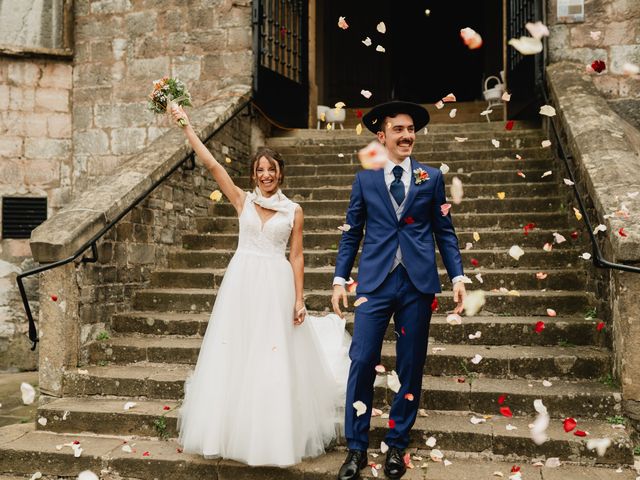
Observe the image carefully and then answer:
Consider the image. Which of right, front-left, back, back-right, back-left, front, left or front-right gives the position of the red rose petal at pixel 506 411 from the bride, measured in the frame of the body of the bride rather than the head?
left

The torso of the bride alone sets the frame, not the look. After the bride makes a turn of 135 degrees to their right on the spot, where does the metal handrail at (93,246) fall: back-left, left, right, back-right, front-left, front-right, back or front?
front

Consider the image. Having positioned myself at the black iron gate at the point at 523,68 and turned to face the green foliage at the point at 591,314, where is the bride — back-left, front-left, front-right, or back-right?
front-right

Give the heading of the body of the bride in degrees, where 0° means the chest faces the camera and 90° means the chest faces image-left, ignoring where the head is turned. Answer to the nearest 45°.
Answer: approximately 0°

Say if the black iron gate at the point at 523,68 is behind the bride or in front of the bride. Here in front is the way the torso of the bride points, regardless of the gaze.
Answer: behind

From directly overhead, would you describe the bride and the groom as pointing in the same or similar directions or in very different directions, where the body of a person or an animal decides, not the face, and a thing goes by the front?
same or similar directions

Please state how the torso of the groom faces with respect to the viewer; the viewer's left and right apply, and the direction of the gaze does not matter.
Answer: facing the viewer

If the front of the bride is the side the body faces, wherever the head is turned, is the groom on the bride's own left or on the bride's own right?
on the bride's own left

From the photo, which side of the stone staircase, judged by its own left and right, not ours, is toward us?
front

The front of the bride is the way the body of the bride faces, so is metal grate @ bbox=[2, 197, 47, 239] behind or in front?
behind

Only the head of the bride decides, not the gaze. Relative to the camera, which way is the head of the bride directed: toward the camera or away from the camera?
toward the camera

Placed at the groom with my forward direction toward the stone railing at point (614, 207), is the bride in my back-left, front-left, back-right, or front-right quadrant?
back-left
